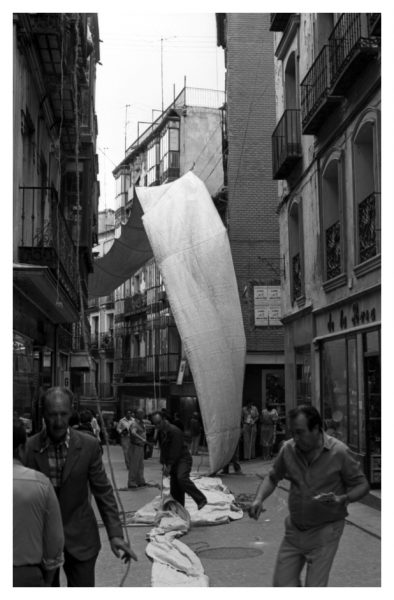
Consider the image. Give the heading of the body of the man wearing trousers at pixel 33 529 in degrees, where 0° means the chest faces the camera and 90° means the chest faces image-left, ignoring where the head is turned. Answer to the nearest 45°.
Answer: approximately 180°

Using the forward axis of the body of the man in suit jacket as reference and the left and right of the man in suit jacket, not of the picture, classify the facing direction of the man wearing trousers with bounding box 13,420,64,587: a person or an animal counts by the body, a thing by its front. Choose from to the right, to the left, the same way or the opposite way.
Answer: the opposite way

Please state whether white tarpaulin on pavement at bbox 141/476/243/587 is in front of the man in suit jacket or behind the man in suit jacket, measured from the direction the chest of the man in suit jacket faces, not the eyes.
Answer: behind

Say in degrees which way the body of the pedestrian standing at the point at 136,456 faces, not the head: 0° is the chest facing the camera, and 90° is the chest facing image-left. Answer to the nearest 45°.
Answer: approximately 315°

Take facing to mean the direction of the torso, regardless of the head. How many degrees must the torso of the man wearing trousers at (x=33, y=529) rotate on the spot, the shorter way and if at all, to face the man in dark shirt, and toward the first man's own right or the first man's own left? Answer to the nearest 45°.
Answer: approximately 45° to the first man's own right

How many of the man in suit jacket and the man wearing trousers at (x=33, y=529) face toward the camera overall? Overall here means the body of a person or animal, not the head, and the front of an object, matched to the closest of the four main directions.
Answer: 1

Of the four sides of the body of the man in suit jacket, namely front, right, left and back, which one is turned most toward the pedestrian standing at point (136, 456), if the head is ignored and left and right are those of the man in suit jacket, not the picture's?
back

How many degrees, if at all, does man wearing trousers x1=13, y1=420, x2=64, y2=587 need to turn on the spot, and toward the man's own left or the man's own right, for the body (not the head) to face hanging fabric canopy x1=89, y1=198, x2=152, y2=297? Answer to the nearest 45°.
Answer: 0° — they already face it
